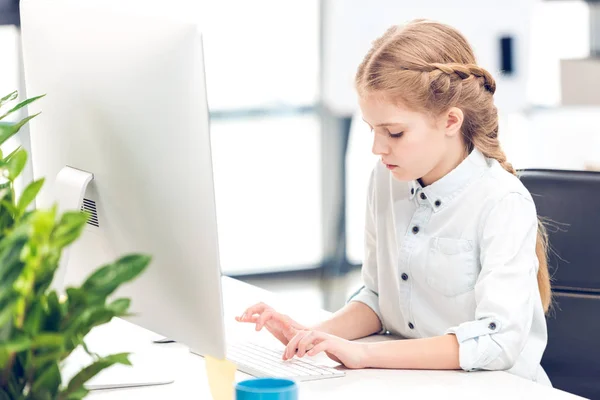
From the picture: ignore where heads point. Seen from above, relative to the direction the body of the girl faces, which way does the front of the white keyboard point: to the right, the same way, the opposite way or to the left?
the opposite way

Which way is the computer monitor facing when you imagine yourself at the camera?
facing away from the viewer and to the right of the viewer

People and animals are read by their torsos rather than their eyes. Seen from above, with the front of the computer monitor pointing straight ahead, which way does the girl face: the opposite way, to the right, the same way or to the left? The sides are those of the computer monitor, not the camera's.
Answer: the opposite way

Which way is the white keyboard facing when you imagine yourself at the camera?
facing away from the viewer and to the right of the viewer

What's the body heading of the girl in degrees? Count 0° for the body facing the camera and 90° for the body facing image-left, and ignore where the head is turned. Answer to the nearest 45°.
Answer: approximately 45°

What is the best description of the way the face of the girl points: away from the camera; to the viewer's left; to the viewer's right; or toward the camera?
to the viewer's left
